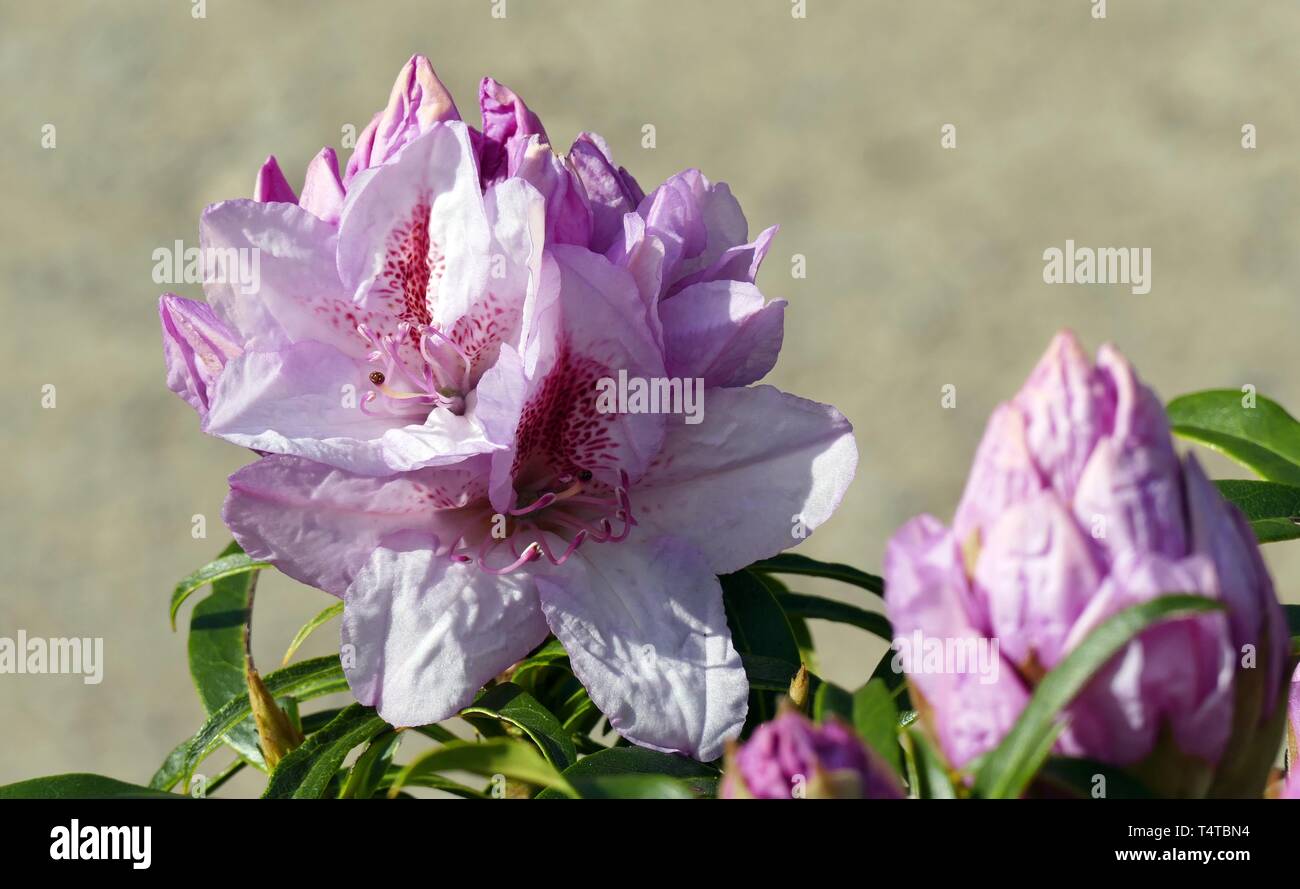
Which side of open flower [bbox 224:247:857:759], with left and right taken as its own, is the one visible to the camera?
front

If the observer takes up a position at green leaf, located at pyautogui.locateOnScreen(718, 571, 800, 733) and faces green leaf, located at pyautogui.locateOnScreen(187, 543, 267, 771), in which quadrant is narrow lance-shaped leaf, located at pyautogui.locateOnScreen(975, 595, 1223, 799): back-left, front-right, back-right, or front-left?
back-left
